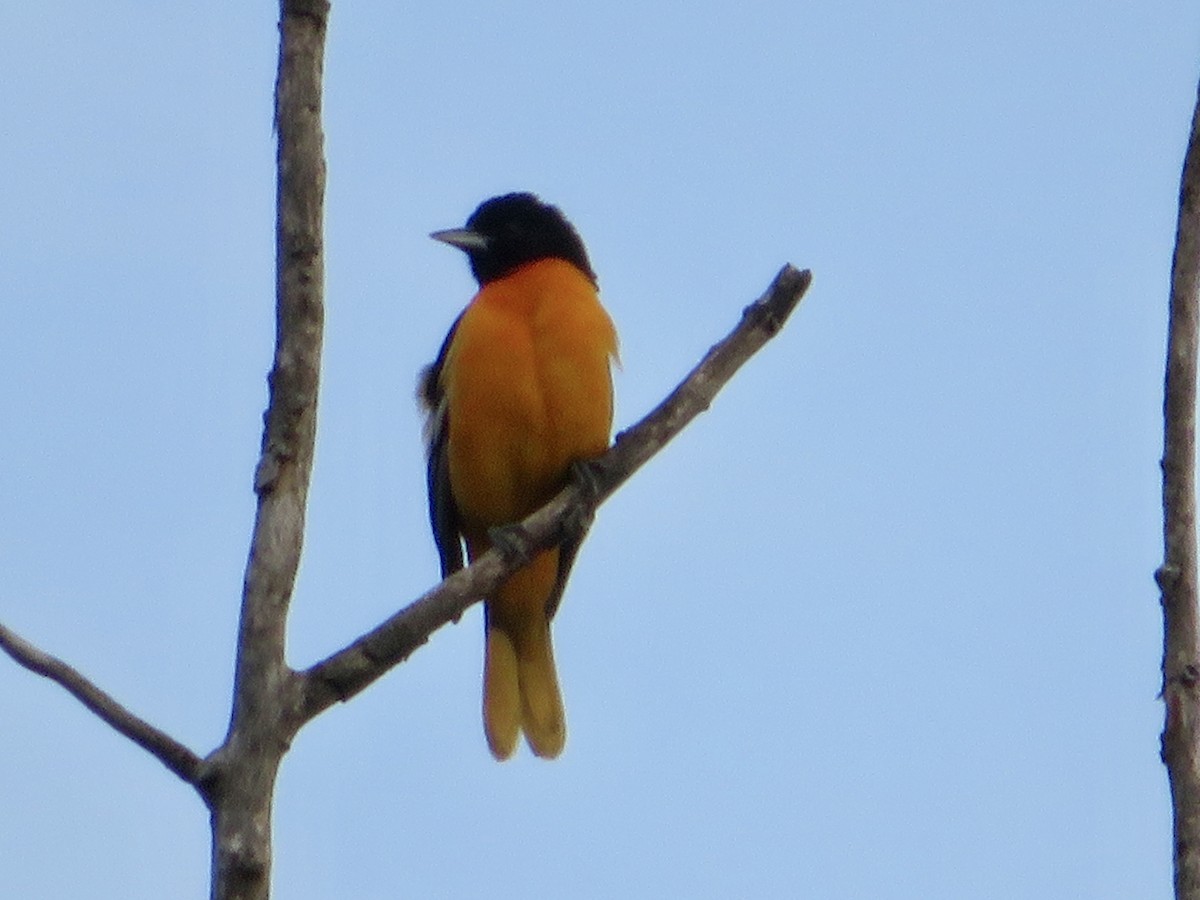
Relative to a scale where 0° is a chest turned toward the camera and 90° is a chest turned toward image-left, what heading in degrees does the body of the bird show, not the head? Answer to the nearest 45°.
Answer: approximately 0°
